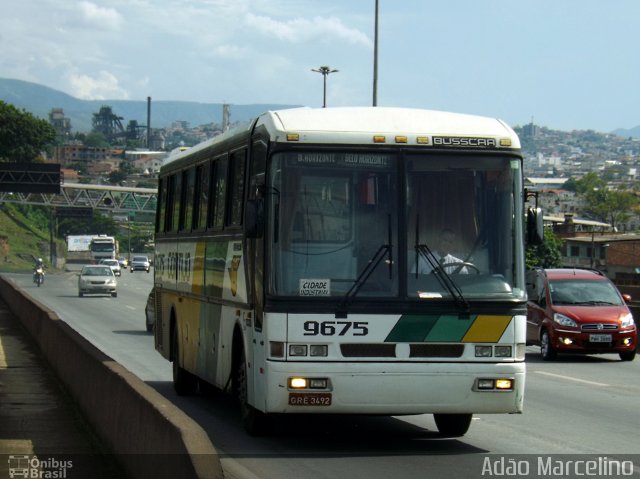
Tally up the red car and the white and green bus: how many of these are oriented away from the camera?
0

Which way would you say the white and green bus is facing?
toward the camera

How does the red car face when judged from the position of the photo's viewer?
facing the viewer and to the right of the viewer

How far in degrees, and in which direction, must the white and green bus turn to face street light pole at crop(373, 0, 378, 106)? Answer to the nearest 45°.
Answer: approximately 180°
